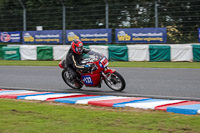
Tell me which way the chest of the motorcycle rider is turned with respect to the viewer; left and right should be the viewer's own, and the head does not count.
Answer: facing the viewer and to the right of the viewer

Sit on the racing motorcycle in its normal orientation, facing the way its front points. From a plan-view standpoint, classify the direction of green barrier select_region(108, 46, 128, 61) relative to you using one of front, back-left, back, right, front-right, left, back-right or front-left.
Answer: back-left

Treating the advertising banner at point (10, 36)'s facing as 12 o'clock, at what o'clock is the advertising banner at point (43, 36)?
the advertising banner at point (43, 36) is roughly at 10 o'clock from the advertising banner at point (10, 36).

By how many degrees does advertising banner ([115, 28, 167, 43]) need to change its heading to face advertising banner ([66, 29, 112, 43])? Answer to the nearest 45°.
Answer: approximately 90° to its right

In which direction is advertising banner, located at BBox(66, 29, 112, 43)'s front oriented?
toward the camera

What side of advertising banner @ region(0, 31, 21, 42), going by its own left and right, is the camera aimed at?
front

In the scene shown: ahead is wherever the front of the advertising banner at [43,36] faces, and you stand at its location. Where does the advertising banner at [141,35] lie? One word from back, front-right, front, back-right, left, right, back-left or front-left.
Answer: front-left

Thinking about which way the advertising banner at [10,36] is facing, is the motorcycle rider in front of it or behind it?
in front

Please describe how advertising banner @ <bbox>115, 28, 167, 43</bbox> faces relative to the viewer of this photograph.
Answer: facing the viewer

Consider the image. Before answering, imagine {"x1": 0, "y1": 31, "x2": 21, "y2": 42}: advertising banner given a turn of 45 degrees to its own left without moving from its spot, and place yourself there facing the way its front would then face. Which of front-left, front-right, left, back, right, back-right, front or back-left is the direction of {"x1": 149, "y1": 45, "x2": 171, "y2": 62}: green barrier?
front
